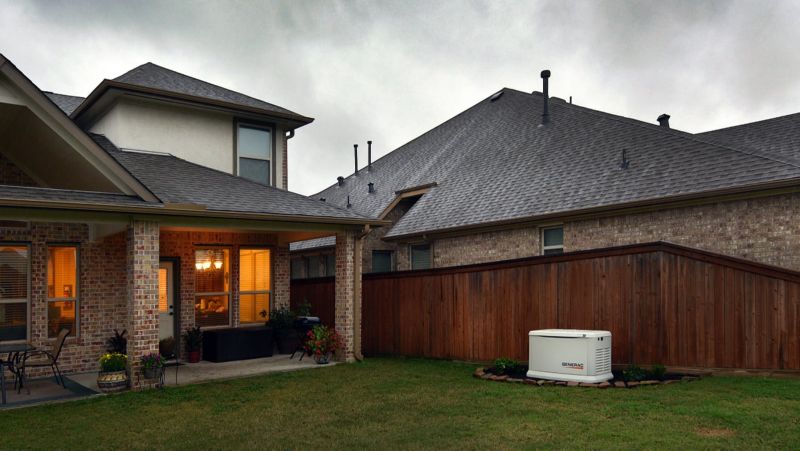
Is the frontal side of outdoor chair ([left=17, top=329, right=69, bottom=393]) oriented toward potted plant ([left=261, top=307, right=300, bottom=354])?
no

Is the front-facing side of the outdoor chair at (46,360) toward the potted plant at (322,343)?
no

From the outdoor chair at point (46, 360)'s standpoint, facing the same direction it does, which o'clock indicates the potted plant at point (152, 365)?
The potted plant is roughly at 7 o'clock from the outdoor chair.

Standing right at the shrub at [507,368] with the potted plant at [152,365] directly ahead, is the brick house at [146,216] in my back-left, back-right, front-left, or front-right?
front-right

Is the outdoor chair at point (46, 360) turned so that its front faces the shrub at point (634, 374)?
no

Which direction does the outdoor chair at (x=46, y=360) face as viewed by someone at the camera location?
facing to the left of the viewer

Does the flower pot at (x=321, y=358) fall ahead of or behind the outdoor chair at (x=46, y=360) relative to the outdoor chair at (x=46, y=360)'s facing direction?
behind

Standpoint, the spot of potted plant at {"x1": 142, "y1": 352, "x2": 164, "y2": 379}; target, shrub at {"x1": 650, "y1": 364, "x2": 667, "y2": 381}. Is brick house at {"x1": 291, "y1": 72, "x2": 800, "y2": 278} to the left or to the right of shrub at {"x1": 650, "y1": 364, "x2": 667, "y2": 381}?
left

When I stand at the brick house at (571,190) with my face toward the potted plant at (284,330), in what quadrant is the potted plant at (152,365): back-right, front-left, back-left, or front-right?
front-left

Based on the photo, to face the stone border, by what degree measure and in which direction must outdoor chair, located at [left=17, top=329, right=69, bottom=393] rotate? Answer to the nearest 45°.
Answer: approximately 135° to its left

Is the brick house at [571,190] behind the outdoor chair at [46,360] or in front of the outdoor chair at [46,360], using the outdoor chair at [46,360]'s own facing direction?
behind
